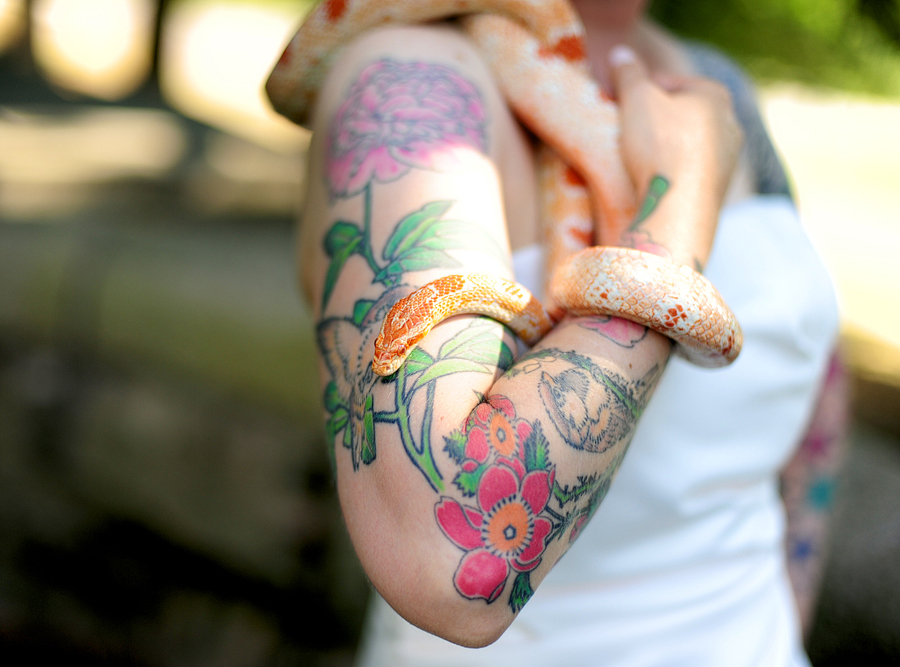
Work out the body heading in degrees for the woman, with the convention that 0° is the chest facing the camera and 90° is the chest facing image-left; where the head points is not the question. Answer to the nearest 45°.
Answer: approximately 315°
